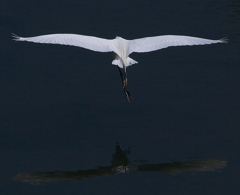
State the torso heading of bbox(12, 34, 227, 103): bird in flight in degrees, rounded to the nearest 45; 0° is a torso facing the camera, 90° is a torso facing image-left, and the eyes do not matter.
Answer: approximately 180°
